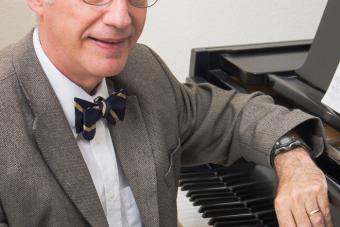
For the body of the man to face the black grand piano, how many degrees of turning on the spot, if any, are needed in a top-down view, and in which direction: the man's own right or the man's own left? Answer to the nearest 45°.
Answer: approximately 90° to the man's own left

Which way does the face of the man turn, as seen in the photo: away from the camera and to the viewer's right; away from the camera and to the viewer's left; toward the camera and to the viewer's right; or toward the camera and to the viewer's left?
toward the camera and to the viewer's right
